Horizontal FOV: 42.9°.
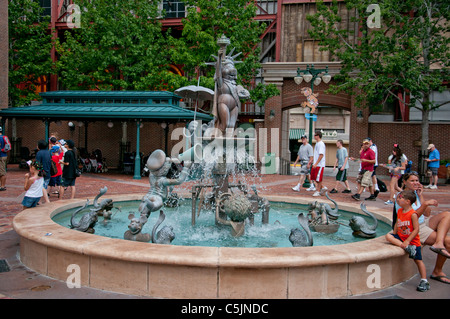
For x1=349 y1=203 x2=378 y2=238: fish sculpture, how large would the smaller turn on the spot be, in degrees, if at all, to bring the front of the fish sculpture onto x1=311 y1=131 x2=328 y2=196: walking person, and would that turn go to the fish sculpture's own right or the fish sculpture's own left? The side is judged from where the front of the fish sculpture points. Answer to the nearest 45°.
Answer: approximately 90° to the fish sculpture's own right

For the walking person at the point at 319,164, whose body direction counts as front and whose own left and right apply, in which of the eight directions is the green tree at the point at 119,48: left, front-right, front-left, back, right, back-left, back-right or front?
front-right

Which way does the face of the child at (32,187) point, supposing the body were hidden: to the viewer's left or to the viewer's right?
to the viewer's left

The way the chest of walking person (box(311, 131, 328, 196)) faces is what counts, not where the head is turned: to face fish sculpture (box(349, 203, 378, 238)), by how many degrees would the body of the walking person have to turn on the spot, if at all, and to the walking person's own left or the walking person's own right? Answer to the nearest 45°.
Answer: approximately 90° to the walking person's own left

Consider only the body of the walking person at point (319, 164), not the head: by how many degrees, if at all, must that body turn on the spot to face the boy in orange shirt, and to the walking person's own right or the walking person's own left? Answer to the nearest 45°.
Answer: approximately 90° to the walking person's own left

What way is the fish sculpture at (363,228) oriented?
to the viewer's left
